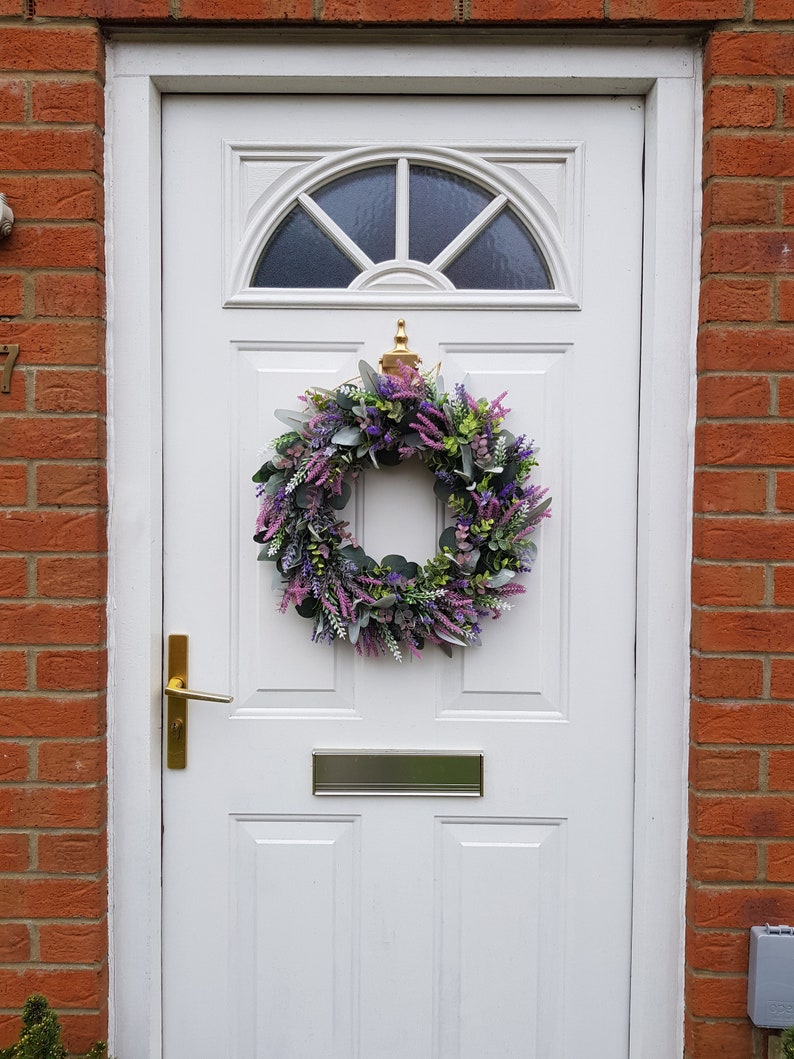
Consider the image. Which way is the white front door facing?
toward the camera

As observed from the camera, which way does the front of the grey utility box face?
facing the viewer

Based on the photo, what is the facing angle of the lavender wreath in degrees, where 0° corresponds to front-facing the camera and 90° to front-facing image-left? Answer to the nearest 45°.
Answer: approximately 0°

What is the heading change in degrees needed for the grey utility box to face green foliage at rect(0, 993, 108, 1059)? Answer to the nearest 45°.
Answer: approximately 45° to its right

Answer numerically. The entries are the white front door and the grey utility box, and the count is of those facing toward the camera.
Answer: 2
